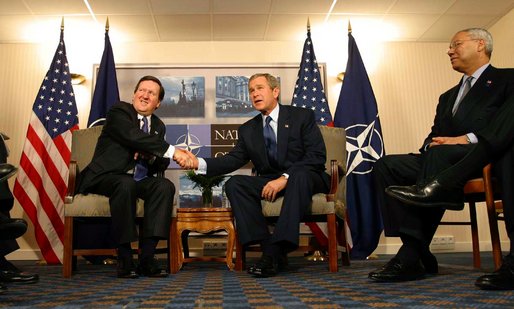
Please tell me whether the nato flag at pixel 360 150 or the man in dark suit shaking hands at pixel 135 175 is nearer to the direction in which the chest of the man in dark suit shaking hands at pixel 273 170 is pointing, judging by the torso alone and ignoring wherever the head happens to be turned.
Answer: the man in dark suit shaking hands

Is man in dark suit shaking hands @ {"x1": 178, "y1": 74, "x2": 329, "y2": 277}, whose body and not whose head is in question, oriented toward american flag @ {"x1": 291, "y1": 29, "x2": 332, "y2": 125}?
no

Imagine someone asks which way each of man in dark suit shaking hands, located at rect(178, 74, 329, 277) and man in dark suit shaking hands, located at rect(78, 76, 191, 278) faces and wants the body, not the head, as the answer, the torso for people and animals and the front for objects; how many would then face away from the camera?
0

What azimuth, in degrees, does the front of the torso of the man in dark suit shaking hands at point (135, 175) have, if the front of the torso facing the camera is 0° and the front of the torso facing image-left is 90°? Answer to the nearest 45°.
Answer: approximately 315°

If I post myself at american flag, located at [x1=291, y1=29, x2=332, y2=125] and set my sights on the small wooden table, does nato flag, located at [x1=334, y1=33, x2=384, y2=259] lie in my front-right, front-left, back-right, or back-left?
back-left

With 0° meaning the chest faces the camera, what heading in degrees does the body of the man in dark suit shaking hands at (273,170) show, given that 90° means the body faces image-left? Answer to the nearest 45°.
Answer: approximately 45°

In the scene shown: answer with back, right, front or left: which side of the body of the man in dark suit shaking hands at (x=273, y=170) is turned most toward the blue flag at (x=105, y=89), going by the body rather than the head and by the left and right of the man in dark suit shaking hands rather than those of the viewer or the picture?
right

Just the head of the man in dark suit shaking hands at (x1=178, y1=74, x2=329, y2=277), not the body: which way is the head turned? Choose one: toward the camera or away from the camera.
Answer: toward the camera

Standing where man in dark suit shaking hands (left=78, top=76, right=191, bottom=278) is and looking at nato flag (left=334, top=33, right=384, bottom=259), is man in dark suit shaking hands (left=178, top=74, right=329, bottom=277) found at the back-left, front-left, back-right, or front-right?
front-right

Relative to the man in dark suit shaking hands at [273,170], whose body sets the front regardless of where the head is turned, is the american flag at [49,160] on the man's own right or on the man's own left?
on the man's own right

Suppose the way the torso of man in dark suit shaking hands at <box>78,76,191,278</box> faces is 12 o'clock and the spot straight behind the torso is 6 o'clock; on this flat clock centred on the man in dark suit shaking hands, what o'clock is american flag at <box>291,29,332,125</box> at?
The american flag is roughly at 9 o'clock from the man in dark suit shaking hands.

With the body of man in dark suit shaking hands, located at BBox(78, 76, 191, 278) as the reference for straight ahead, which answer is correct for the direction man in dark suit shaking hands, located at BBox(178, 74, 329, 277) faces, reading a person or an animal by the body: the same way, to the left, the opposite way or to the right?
to the right

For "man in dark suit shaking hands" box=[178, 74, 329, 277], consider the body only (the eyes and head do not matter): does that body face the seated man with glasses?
no

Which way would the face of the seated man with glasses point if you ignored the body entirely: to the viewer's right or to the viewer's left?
to the viewer's left

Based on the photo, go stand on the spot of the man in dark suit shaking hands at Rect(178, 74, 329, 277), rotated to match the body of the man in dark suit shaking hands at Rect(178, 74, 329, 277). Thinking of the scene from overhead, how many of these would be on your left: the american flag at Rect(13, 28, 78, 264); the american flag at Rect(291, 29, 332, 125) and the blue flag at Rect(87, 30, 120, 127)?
0

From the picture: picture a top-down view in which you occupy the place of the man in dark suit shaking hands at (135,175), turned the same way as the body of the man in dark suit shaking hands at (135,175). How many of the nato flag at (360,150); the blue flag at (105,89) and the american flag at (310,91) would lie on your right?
0

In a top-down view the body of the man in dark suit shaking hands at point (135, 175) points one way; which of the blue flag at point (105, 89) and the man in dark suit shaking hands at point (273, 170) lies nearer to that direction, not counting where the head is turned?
the man in dark suit shaking hands
